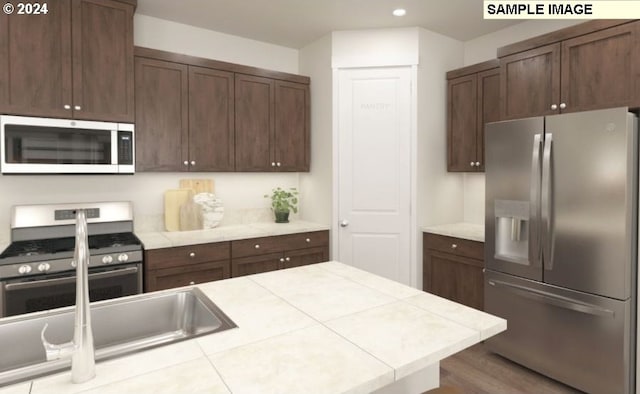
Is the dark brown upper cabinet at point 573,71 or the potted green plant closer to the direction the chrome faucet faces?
the potted green plant

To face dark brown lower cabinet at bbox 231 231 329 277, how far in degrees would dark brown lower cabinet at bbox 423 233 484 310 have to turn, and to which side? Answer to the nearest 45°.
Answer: approximately 45° to its right

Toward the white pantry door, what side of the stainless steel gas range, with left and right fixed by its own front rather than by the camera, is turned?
left

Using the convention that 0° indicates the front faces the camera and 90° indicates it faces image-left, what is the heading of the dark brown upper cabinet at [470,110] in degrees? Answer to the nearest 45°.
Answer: approximately 45°

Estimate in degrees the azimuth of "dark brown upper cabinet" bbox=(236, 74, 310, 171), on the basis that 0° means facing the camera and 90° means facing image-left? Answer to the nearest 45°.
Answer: approximately 315°

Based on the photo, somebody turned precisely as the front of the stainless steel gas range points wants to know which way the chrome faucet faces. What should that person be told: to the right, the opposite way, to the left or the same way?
the opposite way

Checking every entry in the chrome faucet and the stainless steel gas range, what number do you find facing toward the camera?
1

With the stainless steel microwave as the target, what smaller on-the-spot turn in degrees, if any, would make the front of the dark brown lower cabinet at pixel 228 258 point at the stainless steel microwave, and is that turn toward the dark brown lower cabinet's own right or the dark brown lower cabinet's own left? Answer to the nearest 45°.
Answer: approximately 135° to the dark brown lower cabinet's own right

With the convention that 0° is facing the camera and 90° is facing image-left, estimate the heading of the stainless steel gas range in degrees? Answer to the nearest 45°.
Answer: approximately 0°

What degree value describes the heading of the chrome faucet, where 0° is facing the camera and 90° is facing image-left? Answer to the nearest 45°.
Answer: approximately 180°

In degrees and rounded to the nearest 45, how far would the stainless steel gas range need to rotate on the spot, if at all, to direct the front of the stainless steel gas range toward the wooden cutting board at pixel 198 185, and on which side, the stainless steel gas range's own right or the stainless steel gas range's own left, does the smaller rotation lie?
approximately 135° to the stainless steel gas range's own left
